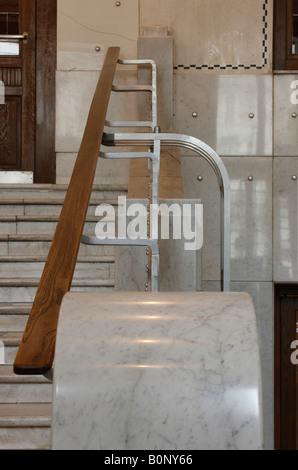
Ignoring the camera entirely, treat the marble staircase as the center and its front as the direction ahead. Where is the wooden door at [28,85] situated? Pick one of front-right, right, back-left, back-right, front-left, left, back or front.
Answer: back

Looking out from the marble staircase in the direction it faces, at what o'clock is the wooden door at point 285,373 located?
The wooden door is roughly at 8 o'clock from the marble staircase.

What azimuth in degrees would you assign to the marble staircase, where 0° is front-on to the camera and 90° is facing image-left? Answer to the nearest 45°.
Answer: approximately 0°

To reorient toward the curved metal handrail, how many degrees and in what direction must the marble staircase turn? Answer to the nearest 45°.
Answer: approximately 45° to its left
